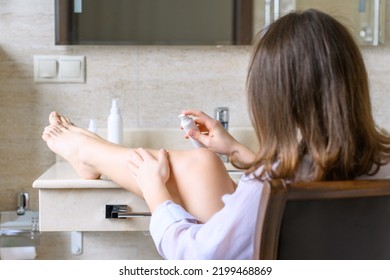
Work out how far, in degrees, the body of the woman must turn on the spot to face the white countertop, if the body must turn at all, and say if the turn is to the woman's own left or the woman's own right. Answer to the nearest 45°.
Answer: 0° — they already face it

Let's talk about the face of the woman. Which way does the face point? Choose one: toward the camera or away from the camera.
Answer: away from the camera

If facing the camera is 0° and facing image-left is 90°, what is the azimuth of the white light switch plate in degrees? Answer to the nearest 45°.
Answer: approximately 0°

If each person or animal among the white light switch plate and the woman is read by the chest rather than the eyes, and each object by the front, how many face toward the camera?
1

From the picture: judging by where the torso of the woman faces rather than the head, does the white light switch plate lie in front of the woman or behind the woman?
in front
